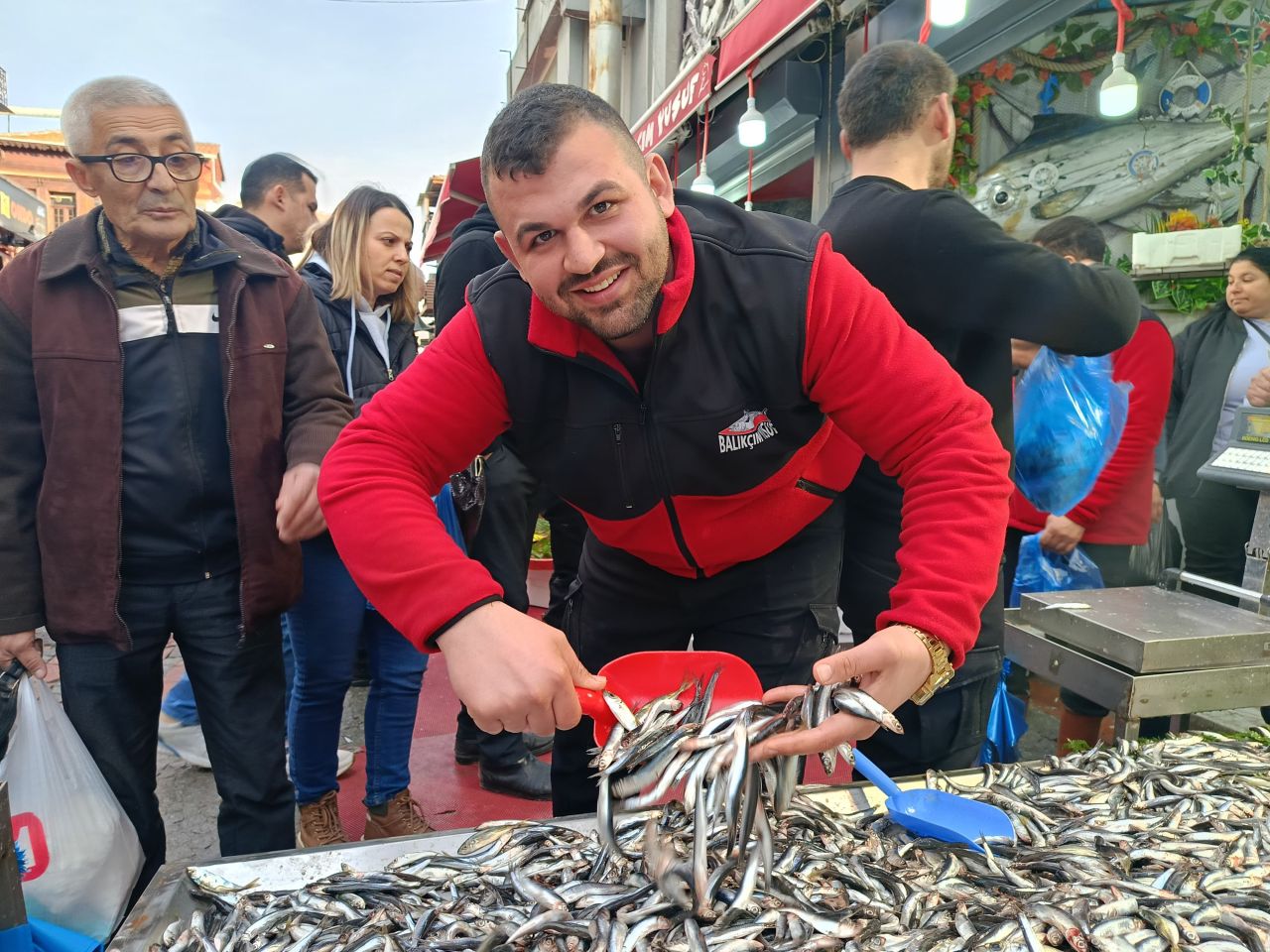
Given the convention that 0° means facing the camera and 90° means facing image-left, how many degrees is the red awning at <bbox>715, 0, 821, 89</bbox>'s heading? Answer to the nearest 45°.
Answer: approximately 45°

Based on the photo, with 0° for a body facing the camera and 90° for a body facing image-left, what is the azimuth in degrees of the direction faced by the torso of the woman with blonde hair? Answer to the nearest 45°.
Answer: approximately 315°

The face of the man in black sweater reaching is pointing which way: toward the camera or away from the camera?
away from the camera

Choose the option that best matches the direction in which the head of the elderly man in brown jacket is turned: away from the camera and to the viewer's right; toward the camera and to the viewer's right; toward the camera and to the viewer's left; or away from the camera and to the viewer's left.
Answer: toward the camera and to the viewer's right

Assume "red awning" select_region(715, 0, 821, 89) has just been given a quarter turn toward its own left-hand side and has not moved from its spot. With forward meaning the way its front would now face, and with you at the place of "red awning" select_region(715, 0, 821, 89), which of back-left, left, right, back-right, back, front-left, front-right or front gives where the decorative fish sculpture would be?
front-left

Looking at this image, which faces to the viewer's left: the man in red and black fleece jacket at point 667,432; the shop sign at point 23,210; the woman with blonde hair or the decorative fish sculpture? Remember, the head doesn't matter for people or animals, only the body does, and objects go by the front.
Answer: the decorative fish sculpture

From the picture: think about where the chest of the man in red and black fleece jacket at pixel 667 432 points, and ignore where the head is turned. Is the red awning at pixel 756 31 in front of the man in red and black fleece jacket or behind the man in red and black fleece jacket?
behind

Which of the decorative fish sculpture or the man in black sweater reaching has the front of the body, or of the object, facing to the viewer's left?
the decorative fish sculpture

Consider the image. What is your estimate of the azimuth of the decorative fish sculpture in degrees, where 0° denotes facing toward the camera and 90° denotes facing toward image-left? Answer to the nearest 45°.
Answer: approximately 90°
